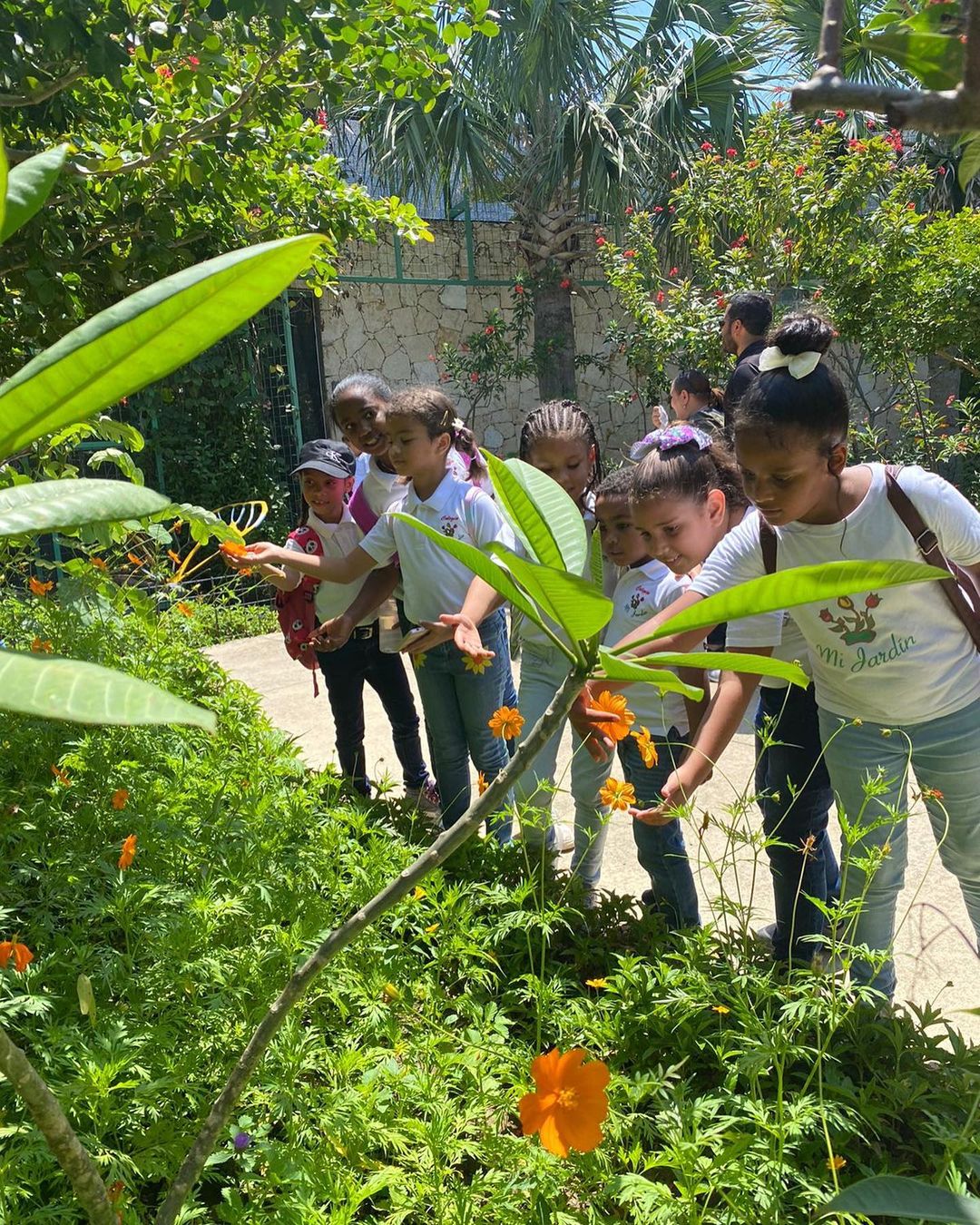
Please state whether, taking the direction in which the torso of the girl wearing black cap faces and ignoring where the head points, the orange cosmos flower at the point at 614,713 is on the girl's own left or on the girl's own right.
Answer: on the girl's own left

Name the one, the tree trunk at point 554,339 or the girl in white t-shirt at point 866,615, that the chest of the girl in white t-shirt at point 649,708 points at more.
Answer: the girl in white t-shirt

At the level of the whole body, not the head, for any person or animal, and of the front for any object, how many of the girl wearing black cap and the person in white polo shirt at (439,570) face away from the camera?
0

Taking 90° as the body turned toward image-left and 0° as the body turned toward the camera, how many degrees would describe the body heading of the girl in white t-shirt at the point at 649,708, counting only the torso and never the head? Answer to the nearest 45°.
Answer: approximately 45°

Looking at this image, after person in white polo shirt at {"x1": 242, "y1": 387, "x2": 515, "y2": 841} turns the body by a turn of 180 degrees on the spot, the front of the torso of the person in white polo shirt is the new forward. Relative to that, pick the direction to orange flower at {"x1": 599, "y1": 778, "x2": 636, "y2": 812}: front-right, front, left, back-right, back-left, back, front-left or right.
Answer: back-right

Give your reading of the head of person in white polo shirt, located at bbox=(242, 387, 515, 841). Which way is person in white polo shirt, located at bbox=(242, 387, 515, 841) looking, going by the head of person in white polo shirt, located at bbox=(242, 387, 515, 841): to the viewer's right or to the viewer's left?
to the viewer's left

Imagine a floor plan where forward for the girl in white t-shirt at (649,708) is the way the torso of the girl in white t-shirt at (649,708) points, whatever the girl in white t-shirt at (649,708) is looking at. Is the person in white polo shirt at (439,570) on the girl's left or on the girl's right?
on the girl's right

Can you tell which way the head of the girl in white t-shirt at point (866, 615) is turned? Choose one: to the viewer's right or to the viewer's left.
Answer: to the viewer's left

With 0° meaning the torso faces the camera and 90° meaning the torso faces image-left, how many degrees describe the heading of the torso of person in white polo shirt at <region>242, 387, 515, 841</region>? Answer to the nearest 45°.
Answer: approximately 45°
